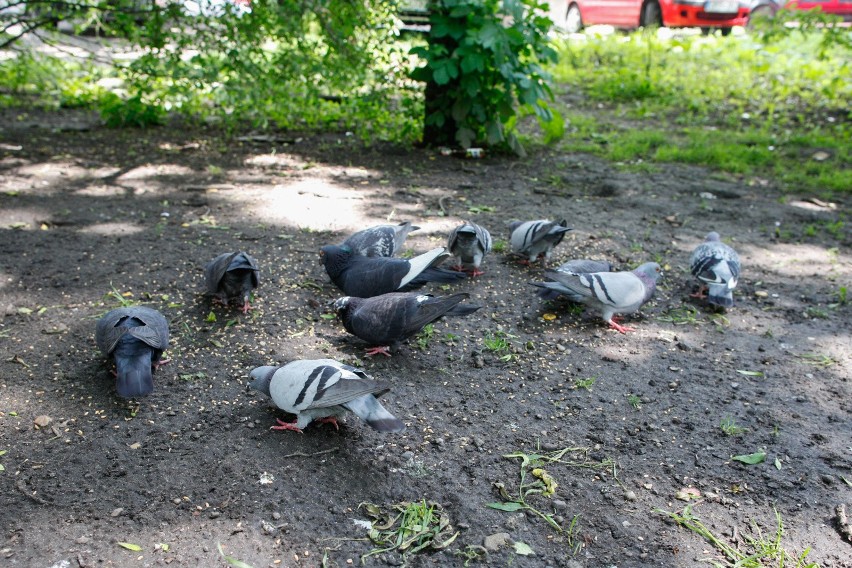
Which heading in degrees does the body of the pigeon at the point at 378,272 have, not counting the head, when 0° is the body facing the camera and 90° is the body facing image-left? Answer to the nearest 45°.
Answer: approximately 90°

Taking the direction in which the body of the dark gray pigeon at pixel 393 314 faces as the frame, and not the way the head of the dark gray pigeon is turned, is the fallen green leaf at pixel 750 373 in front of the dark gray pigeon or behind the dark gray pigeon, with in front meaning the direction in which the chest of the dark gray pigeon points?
behind

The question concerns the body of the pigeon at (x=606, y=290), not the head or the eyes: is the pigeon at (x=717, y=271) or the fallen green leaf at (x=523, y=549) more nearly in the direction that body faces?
the pigeon

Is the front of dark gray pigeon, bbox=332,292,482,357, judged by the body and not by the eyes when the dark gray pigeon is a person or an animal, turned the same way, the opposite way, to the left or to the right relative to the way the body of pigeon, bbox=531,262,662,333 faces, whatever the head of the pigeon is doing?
the opposite way

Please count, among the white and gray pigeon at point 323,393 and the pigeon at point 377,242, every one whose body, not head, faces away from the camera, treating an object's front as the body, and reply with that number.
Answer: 0

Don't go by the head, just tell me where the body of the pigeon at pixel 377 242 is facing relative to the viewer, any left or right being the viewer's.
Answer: facing to the left of the viewer

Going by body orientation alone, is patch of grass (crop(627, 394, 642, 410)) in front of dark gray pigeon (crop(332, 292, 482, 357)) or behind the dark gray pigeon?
behind

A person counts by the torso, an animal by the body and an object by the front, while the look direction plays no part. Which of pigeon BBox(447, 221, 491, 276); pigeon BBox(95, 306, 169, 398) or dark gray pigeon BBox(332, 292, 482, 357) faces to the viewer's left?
the dark gray pigeon

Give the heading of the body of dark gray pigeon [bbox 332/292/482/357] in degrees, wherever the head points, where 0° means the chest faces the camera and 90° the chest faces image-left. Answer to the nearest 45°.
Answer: approximately 90°

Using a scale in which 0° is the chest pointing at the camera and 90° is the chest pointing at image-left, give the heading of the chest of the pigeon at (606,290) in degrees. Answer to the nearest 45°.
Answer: approximately 270°

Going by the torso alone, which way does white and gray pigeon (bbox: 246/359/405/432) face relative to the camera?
to the viewer's left

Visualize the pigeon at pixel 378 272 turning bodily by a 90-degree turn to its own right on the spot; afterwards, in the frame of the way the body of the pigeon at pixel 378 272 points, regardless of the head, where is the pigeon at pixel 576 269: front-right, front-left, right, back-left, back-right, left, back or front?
right
